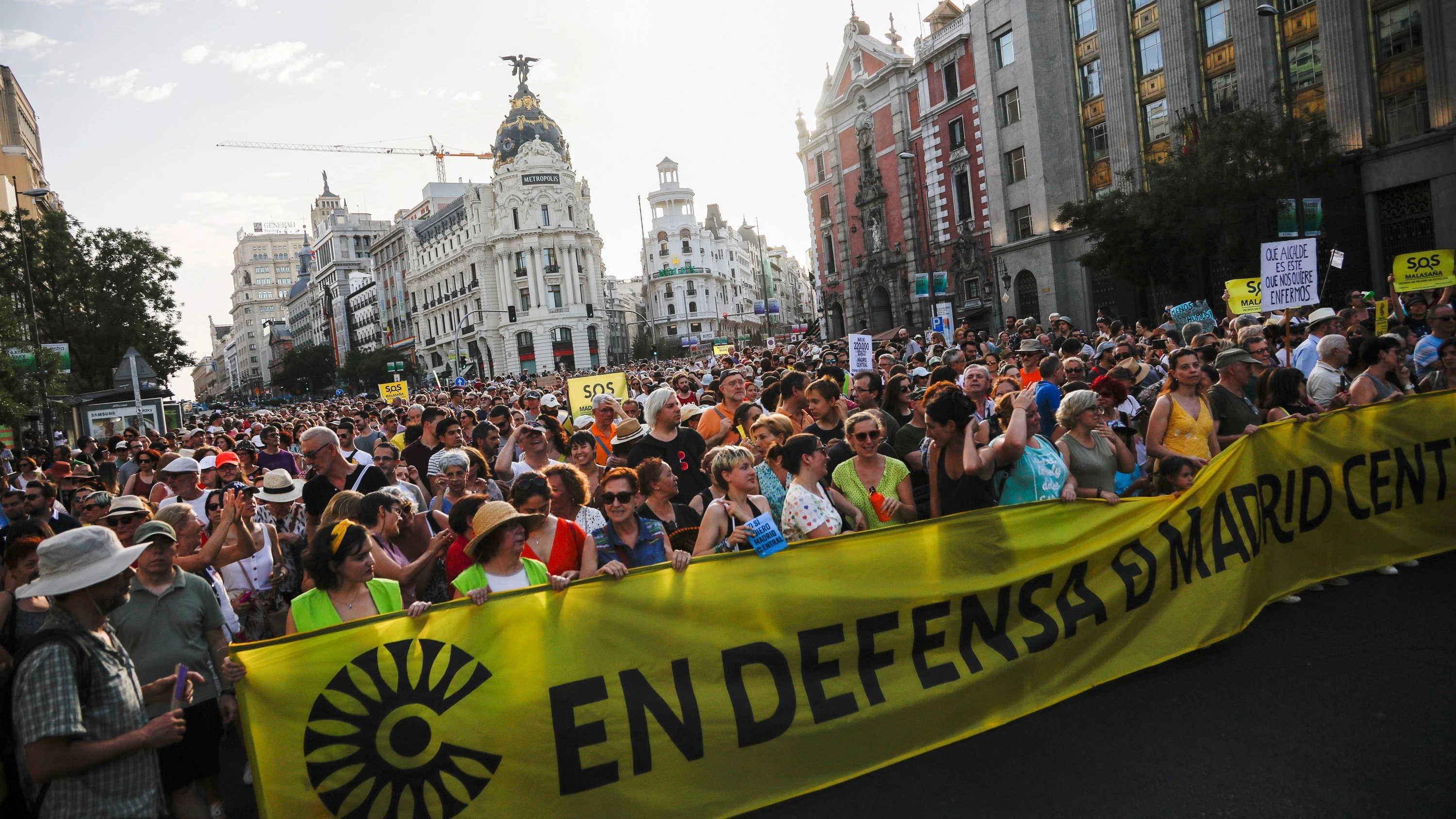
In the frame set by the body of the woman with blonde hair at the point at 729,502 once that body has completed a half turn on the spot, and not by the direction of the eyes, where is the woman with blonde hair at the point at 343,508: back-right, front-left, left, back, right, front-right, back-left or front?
front-left

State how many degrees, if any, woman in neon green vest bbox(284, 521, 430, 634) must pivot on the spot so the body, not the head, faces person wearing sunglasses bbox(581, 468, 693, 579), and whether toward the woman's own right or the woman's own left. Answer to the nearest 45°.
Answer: approximately 45° to the woman's own left

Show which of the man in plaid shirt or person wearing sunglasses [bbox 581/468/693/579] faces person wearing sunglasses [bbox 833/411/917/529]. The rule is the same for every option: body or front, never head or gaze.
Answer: the man in plaid shirt

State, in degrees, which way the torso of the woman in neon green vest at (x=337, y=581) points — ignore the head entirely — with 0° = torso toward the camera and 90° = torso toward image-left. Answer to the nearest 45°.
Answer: approximately 315°

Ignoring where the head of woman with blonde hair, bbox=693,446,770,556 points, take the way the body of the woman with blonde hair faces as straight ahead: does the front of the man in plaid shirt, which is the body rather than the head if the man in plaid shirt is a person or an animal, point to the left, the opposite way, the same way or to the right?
to the left

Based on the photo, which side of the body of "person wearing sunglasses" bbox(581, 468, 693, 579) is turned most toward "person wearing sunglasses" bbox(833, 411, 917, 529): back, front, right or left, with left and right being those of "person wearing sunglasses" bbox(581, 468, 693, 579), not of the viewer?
left

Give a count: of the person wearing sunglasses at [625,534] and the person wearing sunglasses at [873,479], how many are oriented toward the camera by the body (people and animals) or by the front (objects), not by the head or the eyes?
2

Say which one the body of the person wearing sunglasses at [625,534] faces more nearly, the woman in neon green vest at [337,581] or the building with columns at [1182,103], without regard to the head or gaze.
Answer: the woman in neon green vest

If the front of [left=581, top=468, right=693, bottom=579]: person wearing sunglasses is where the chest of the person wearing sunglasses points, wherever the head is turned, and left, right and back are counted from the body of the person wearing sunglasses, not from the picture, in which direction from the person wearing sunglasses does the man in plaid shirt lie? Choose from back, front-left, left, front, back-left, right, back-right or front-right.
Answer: front-right

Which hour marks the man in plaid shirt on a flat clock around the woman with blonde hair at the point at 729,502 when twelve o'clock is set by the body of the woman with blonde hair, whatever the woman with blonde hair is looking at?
The man in plaid shirt is roughly at 3 o'clock from the woman with blonde hair.

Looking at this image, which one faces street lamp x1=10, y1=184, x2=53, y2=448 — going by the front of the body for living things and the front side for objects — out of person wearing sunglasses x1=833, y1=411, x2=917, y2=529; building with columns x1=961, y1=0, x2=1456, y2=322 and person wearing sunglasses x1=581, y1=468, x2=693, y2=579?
the building with columns

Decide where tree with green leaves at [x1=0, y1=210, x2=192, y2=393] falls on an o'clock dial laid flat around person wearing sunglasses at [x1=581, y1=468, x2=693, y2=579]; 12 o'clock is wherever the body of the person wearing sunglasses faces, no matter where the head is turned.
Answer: The tree with green leaves is roughly at 5 o'clock from the person wearing sunglasses.

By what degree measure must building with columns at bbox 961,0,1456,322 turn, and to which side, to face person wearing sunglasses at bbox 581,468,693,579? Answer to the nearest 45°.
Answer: approximately 45° to its left
